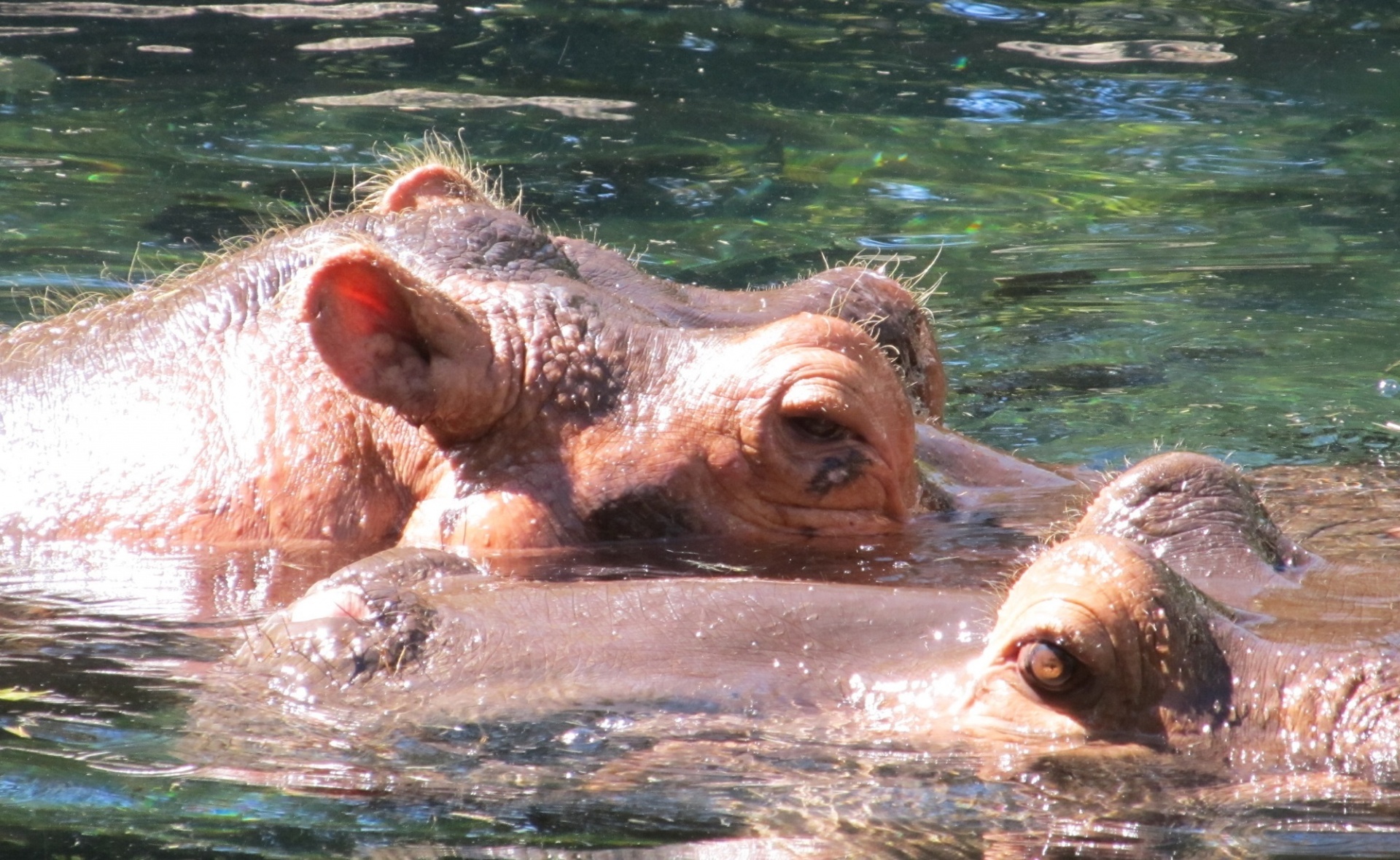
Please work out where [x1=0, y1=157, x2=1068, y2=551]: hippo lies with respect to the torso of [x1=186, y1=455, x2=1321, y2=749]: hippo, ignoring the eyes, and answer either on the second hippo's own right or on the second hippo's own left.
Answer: on the second hippo's own right

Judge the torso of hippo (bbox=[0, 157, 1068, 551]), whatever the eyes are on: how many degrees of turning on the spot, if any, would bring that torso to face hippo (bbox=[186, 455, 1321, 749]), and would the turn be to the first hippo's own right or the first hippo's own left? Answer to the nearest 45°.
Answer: approximately 90° to the first hippo's own right

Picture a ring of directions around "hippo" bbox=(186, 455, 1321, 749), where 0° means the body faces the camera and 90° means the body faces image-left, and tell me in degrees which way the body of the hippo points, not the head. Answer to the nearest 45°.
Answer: approximately 90°

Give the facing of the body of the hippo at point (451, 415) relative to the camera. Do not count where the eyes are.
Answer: to the viewer's right

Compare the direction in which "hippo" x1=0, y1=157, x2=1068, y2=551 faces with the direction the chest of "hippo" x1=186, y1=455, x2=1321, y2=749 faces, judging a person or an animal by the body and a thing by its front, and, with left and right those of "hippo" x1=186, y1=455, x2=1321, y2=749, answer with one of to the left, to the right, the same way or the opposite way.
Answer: the opposite way

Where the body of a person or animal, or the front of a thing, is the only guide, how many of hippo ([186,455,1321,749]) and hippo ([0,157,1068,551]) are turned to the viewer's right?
1
